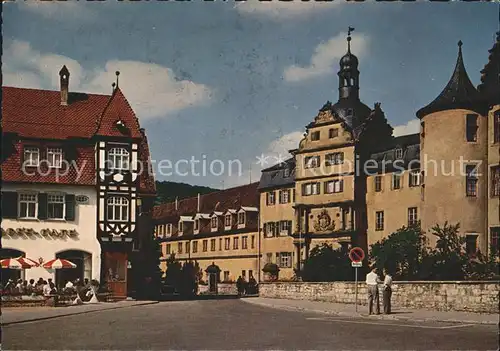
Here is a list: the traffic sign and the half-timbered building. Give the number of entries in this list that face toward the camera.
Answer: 2

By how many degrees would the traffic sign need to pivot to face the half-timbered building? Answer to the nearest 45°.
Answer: approximately 90° to its right

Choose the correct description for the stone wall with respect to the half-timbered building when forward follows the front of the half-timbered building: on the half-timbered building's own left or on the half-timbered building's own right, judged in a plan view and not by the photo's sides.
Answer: on the half-timbered building's own left

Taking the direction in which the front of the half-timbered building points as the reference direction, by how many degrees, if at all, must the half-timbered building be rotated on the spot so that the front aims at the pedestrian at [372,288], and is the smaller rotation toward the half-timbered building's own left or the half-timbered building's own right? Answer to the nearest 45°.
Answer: approximately 45° to the half-timbered building's own left

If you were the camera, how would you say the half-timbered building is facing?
facing the viewer

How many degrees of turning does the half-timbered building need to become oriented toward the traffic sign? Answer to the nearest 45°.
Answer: approximately 90° to its left
